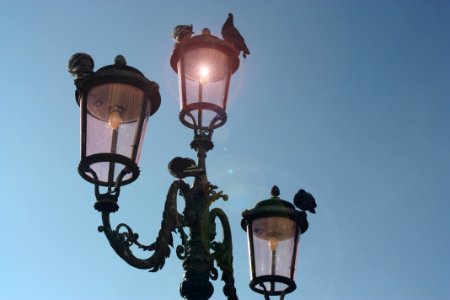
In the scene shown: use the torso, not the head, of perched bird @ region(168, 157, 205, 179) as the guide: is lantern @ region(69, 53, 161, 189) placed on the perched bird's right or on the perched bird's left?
on the perched bird's left

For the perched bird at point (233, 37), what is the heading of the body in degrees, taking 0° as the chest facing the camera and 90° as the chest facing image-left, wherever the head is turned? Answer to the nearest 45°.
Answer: approximately 90°

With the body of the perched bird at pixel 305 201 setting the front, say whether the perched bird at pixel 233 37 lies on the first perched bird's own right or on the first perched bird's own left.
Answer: on the first perched bird's own left

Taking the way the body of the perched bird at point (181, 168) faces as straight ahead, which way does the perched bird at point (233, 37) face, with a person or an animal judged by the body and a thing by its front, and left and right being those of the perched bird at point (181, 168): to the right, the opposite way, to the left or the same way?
the same way

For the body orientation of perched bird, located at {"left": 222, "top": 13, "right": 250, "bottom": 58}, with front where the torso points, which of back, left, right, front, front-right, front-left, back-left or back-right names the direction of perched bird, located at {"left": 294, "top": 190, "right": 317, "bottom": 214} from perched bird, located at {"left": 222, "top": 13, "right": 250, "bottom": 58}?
back-right

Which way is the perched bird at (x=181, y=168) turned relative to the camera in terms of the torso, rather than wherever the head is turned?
to the viewer's left

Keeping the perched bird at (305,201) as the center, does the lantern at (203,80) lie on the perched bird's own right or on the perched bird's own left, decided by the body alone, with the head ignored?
on the perched bird's own left
